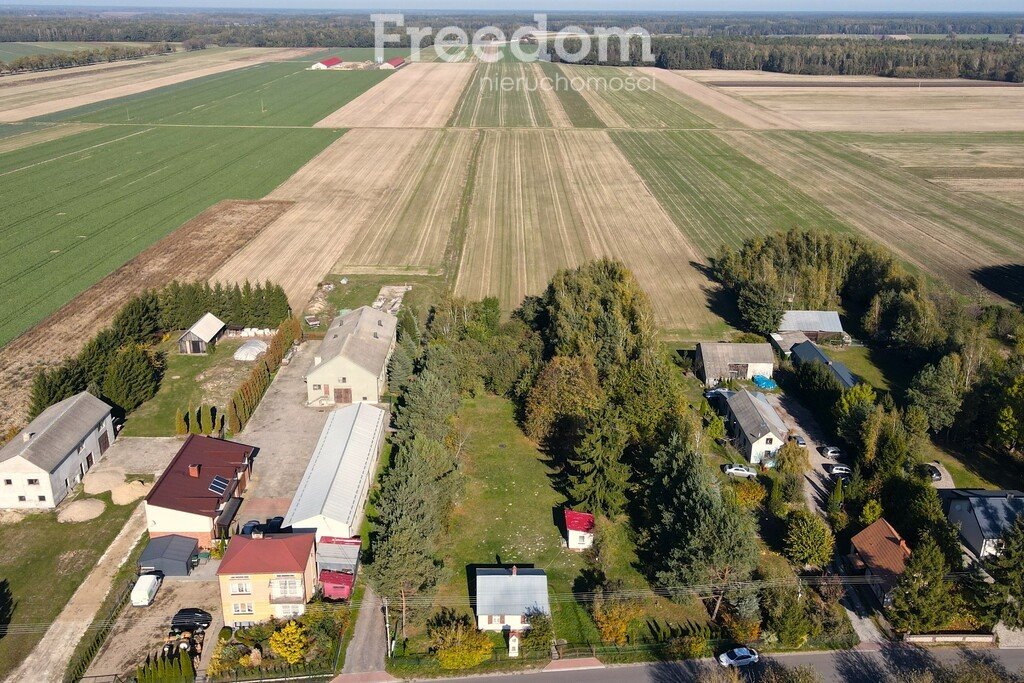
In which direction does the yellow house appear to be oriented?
toward the camera

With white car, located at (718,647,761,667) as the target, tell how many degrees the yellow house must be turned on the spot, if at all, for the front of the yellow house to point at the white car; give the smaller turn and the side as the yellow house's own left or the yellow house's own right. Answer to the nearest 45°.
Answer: approximately 45° to the yellow house's own left

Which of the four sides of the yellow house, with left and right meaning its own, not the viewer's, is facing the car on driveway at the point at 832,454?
left

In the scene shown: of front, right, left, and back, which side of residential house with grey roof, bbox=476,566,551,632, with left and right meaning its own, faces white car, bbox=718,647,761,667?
left

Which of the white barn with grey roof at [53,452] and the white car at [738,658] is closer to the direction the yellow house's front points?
the white car

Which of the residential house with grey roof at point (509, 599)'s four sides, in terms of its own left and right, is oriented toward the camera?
front

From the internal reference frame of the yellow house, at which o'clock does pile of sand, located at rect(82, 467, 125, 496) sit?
The pile of sand is roughly at 5 o'clock from the yellow house.

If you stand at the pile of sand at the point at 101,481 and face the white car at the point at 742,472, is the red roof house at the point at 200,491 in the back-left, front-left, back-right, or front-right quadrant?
front-right

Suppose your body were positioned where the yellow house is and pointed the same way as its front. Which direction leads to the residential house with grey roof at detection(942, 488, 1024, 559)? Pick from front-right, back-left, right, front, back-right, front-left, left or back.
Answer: left

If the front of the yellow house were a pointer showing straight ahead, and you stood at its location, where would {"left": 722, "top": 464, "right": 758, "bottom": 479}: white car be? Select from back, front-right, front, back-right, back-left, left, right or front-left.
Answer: left

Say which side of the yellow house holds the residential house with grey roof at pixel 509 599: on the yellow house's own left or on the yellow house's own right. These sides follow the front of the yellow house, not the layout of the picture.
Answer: on the yellow house's own left

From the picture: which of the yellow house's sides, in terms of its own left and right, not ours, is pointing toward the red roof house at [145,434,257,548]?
back

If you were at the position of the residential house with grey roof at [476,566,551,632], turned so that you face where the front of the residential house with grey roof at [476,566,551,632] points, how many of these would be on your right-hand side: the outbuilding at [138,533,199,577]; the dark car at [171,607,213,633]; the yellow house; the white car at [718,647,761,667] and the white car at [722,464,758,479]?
3

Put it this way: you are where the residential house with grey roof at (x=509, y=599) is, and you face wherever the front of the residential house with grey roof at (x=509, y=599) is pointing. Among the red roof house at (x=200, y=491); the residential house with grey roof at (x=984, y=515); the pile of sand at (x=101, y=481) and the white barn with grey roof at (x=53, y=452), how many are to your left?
1

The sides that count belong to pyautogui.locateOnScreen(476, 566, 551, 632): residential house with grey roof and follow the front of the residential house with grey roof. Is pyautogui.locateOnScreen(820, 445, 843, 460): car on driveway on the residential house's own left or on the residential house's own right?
on the residential house's own left

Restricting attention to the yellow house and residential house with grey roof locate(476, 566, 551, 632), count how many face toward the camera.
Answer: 2

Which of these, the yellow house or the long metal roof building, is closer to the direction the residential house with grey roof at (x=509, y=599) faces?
the yellow house
